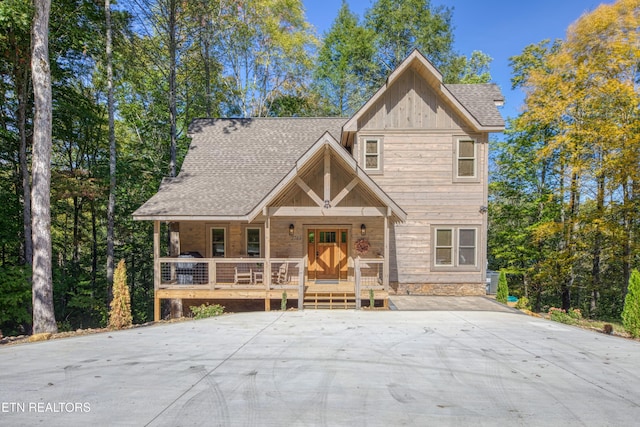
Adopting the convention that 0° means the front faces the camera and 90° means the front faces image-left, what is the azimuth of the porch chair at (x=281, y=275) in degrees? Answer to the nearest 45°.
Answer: approximately 45°

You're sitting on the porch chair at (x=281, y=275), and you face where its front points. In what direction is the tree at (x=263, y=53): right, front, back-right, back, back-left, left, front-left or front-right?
back-right

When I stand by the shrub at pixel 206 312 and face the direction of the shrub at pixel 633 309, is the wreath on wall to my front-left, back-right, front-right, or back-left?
front-left

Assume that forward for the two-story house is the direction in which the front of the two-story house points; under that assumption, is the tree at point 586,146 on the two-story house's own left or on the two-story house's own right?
on the two-story house's own left

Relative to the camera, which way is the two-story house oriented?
toward the camera

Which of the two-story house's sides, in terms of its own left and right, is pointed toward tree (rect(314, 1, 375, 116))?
back

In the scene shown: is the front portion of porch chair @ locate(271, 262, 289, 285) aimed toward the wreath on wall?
no

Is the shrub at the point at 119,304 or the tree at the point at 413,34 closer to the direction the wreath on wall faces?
the shrub

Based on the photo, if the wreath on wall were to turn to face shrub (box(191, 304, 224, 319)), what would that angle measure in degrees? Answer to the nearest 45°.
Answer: approximately 45° to its right

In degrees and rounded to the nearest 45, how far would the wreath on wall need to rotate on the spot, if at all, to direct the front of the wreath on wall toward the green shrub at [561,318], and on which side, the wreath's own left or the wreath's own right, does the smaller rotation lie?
approximately 45° to the wreath's own left

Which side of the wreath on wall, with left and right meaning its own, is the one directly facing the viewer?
front
